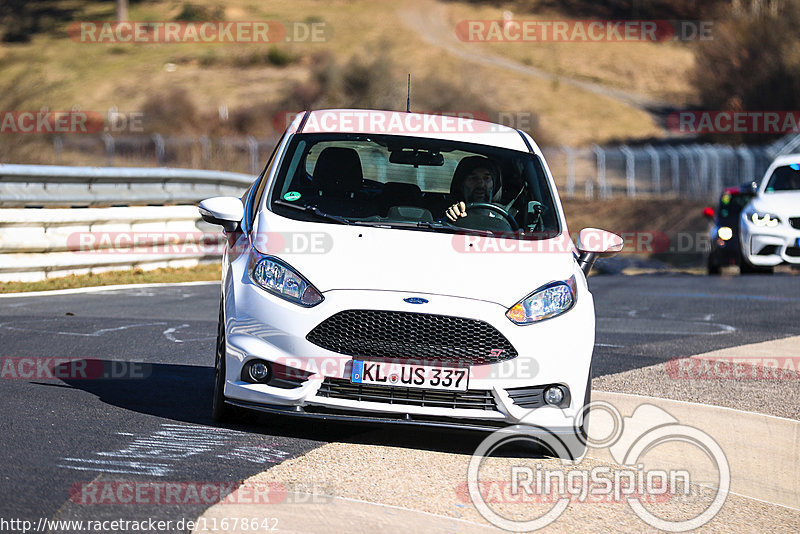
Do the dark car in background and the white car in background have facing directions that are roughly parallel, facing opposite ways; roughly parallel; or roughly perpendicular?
roughly parallel

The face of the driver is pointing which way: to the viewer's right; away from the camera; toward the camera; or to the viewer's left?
toward the camera

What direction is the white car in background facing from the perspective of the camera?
toward the camera

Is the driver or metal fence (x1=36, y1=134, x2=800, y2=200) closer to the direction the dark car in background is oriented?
the driver

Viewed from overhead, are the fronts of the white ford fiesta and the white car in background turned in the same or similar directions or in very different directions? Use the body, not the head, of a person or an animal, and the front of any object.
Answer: same or similar directions

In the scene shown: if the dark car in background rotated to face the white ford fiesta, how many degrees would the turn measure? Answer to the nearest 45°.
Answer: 0° — it already faces it

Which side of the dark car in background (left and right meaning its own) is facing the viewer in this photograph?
front

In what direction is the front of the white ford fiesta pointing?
toward the camera

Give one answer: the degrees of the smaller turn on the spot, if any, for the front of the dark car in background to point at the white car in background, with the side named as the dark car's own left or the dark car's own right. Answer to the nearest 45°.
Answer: approximately 45° to the dark car's own left

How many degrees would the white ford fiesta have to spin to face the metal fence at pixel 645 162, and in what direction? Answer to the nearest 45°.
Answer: approximately 180°

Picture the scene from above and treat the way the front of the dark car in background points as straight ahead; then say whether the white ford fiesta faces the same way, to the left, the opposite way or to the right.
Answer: the same way

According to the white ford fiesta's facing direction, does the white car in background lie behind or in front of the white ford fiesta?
behind

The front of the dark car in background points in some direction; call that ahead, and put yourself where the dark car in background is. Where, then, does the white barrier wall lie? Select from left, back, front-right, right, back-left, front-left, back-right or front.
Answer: front-right

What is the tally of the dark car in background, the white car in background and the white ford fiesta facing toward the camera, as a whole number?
3

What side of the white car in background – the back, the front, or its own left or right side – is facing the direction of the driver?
front

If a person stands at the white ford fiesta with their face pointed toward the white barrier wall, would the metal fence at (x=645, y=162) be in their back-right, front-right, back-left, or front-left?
front-right

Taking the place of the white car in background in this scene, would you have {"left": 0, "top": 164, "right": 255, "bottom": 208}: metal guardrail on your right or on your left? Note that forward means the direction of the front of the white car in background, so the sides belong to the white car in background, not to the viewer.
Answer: on your right
